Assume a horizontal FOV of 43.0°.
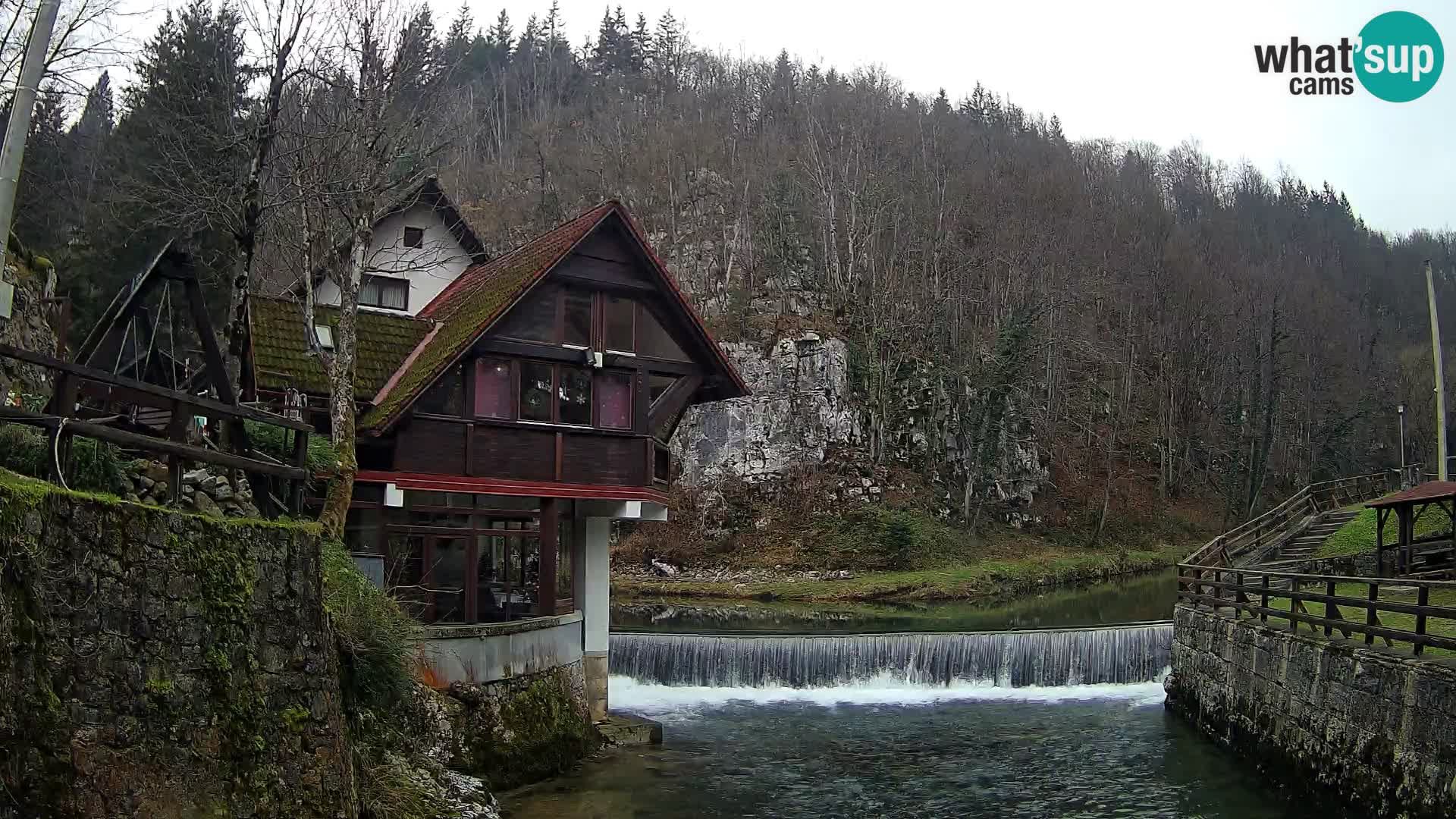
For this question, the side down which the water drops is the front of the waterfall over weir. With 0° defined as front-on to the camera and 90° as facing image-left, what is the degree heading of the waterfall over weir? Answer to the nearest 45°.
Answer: approximately 0°

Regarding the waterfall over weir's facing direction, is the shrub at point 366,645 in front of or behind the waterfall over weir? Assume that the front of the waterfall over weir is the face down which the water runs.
in front

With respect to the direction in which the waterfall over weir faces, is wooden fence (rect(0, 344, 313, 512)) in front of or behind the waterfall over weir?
in front

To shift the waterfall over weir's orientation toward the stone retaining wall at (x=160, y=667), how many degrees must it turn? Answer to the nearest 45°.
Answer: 0° — it already faces it

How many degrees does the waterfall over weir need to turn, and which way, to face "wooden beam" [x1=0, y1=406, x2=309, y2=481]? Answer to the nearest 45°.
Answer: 0° — it already faces it

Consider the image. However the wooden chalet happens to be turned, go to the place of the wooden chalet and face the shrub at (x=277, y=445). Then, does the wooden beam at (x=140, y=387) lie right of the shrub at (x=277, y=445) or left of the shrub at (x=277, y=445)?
left

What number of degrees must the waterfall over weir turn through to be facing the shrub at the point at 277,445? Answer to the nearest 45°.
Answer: approximately 45° to its right
